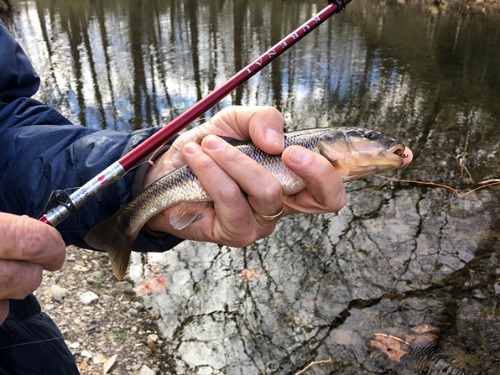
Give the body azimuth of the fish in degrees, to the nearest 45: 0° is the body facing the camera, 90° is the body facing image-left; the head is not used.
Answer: approximately 270°
